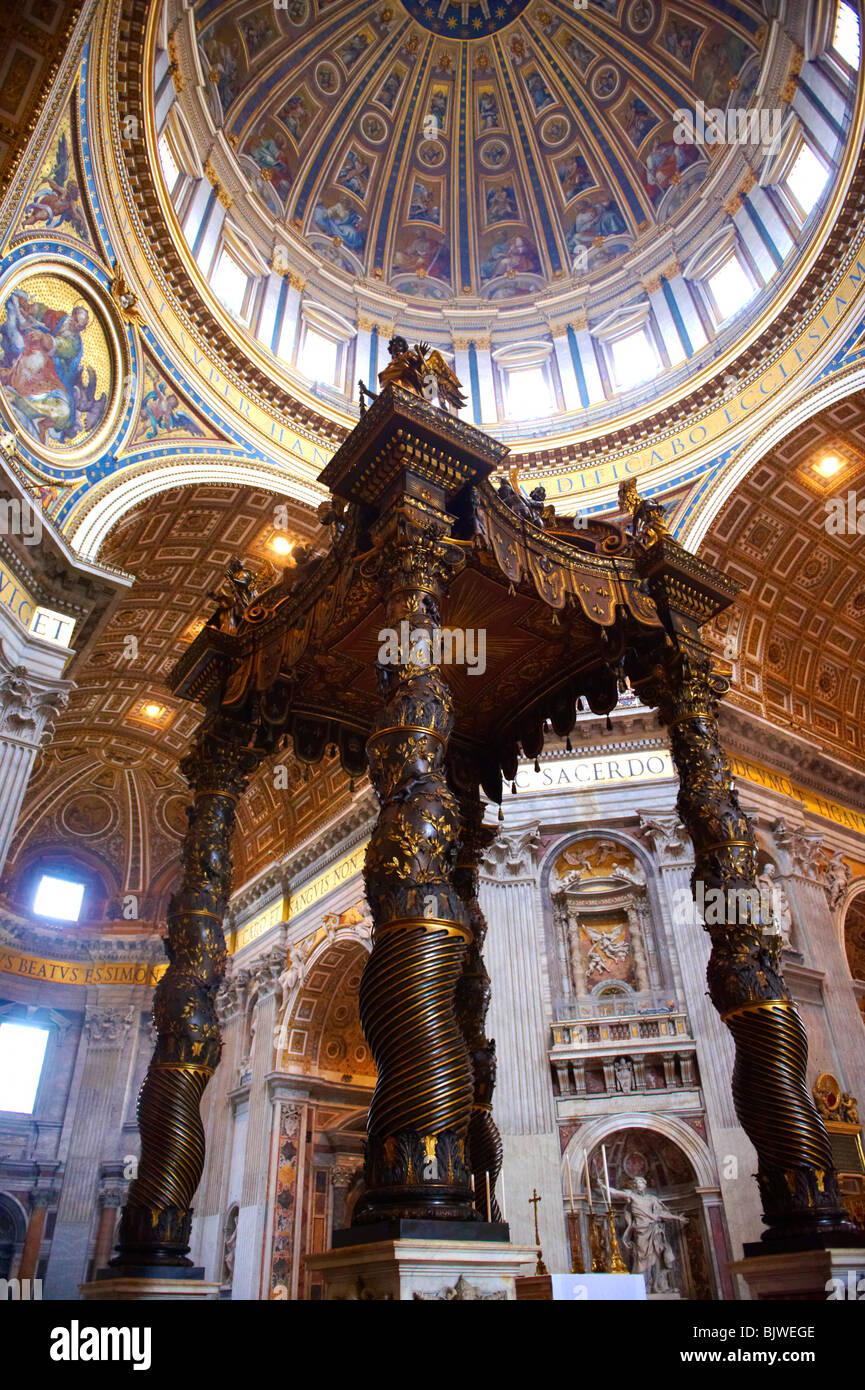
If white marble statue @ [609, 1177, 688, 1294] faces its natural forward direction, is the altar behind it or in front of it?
in front

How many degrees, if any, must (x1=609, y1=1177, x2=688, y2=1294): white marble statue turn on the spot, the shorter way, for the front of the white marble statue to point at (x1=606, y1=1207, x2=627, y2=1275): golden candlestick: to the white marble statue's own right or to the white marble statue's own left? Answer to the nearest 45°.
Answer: approximately 45° to the white marble statue's own right

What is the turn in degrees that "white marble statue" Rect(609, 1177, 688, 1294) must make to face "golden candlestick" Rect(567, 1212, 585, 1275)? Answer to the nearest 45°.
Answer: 0° — it already faces it

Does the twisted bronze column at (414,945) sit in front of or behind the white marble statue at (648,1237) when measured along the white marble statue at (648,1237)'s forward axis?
in front

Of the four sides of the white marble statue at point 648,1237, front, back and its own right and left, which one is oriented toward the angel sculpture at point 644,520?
front

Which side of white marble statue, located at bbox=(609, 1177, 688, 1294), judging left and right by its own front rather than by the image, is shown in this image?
front
